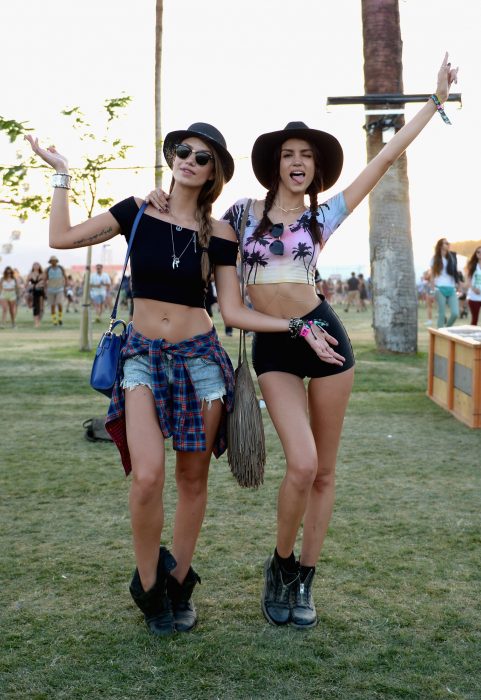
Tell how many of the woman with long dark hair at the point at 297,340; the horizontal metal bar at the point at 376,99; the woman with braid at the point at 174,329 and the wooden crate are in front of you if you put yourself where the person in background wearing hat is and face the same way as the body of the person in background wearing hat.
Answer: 4

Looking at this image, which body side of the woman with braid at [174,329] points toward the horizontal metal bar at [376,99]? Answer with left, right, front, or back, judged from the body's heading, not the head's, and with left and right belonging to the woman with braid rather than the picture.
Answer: back

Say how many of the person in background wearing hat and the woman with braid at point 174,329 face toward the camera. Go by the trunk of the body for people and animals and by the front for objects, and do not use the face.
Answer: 2

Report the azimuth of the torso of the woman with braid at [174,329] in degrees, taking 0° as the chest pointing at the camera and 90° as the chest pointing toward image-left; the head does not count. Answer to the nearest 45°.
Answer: approximately 0°

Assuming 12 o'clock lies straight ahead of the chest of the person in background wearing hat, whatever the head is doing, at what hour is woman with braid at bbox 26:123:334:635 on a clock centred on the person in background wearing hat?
The woman with braid is roughly at 12 o'clock from the person in background wearing hat.

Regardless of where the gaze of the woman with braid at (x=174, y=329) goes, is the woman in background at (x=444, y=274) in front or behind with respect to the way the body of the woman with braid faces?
behind

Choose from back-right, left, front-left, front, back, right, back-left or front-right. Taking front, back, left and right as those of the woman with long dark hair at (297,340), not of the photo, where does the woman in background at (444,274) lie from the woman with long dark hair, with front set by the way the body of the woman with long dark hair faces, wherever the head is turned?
back
